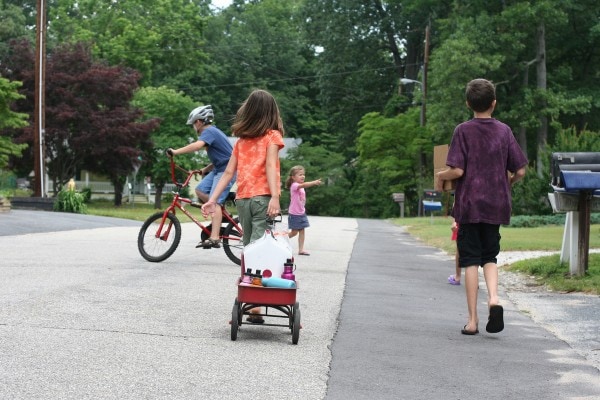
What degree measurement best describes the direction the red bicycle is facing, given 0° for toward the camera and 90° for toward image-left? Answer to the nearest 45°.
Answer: approximately 90°

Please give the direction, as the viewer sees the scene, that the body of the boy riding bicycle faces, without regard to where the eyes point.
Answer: to the viewer's left

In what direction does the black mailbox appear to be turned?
to the viewer's left

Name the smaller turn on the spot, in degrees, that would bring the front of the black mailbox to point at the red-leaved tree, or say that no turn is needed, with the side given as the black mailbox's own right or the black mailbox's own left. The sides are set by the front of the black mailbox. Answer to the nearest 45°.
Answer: approximately 45° to the black mailbox's own right

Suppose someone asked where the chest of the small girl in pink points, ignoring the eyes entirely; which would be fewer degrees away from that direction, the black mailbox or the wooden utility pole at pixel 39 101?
the black mailbox

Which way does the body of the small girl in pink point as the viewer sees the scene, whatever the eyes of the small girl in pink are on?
to the viewer's right

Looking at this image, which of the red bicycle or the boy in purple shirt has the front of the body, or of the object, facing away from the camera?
the boy in purple shirt

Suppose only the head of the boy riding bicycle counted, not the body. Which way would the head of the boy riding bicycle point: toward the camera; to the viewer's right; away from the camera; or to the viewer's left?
to the viewer's left

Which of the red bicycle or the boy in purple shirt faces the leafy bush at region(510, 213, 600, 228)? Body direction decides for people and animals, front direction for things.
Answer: the boy in purple shirt

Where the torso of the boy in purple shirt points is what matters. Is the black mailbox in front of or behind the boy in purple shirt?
in front

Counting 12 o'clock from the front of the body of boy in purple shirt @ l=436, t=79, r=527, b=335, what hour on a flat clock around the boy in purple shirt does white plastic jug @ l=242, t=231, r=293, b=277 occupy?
The white plastic jug is roughly at 8 o'clock from the boy in purple shirt.

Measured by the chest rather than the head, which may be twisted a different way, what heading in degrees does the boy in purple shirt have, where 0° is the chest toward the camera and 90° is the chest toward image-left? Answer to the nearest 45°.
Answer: approximately 180°

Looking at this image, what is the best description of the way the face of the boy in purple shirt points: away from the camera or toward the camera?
away from the camera

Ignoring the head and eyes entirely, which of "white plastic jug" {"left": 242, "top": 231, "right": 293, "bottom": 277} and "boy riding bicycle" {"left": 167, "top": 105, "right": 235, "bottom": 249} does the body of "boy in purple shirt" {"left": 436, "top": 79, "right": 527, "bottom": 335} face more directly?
the boy riding bicycle

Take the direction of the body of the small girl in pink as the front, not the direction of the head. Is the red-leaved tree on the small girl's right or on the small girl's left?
on the small girl's left
